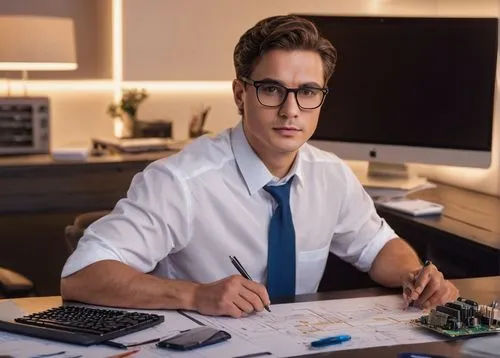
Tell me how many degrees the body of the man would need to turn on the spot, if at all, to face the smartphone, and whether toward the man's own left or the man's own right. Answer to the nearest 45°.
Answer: approximately 45° to the man's own right

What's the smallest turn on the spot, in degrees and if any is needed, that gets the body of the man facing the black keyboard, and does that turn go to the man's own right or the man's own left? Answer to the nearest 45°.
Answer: approximately 90° to the man's own right

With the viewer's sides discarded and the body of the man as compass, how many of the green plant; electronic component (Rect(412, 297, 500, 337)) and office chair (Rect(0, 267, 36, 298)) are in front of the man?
1

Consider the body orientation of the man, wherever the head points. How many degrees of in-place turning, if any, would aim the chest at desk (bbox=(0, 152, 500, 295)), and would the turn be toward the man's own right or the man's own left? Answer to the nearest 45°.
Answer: approximately 180°

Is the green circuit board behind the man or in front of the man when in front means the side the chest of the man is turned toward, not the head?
in front

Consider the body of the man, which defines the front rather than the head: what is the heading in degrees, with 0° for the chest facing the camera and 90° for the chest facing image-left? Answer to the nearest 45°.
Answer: approximately 315°

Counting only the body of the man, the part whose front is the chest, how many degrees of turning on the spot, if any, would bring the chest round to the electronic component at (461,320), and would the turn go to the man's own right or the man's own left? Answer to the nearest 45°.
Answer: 0° — they already face it

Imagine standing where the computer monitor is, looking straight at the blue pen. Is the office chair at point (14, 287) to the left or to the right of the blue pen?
right

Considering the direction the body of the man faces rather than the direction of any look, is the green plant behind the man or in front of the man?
behind
